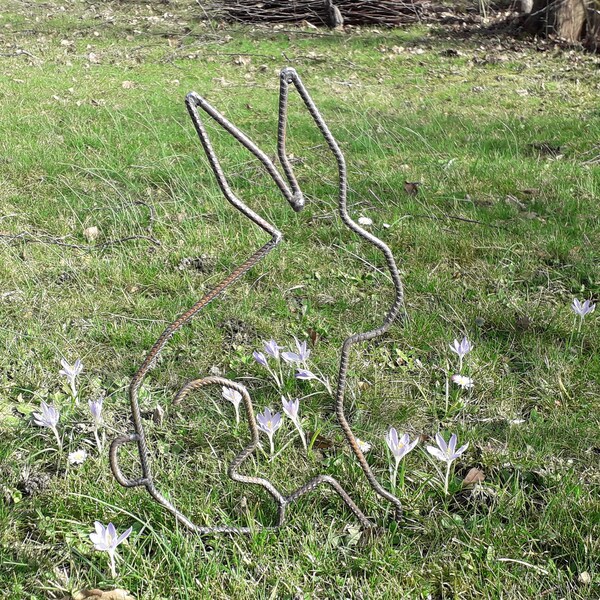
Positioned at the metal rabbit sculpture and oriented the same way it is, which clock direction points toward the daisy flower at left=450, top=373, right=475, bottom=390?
The daisy flower is roughly at 11 o'clock from the metal rabbit sculpture.

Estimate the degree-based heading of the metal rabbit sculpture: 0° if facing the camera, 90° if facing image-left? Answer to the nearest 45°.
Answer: approximately 270°
